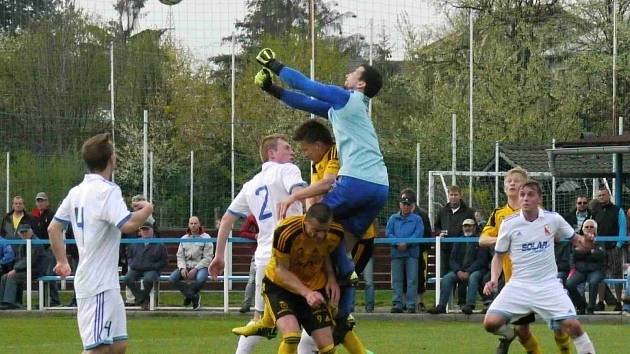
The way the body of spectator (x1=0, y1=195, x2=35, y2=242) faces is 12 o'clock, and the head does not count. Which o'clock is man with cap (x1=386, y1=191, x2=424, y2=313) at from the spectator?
The man with cap is roughly at 10 o'clock from the spectator.

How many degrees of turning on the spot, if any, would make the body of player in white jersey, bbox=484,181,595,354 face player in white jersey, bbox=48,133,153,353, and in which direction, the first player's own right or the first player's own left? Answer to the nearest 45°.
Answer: approximately 45° to the first player's own right

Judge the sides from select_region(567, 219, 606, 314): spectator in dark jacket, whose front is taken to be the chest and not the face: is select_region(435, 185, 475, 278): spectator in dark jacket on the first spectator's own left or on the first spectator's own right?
on the first spectator's own right

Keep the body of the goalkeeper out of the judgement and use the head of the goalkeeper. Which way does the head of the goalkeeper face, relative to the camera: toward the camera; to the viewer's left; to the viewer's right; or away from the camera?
to the viewer's left

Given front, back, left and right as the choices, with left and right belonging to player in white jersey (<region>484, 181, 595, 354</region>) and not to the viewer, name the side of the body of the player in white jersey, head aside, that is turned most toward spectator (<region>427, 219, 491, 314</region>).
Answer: back

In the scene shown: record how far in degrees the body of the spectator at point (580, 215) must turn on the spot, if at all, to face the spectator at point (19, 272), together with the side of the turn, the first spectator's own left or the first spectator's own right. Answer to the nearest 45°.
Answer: approximately 90° to the first spectator's own right

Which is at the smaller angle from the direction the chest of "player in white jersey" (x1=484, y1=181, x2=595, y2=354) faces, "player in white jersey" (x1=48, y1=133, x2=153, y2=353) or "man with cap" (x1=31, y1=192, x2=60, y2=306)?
the player in white jersey

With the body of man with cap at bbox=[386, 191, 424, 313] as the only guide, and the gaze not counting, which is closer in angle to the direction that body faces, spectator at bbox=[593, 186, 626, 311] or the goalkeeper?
the goalkeeper
